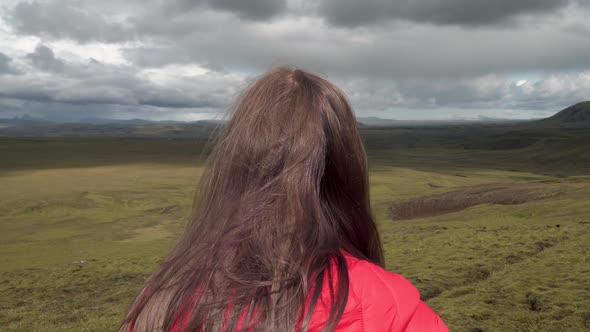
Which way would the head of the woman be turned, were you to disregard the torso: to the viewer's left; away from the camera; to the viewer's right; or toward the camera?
away from the camera

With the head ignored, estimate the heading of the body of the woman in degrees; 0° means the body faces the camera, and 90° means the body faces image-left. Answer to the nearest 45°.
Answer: approximately 180°
